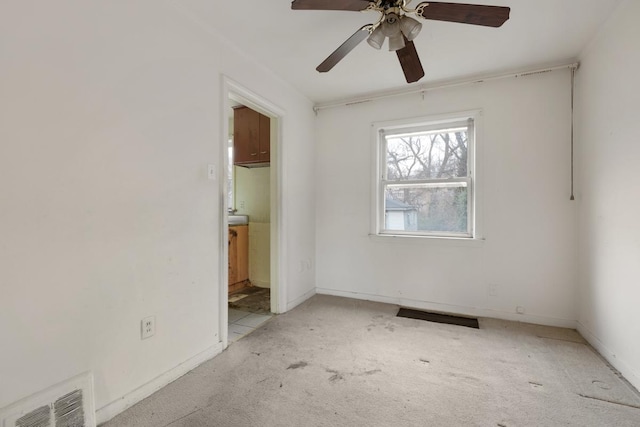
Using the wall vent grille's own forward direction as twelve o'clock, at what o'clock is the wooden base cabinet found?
The wooden base cabinet is roughly at 9 o'clock from the wall vent grille.

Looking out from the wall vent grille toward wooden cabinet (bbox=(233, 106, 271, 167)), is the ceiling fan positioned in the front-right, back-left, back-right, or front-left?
front-right

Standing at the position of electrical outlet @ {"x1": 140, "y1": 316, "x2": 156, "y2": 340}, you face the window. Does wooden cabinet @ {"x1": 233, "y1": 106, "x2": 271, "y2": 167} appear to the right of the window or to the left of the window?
left

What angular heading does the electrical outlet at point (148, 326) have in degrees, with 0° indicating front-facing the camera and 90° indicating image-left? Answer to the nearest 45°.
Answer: approximately 315°

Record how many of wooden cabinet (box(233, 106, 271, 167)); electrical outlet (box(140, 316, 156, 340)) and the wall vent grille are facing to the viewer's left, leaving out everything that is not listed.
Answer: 0

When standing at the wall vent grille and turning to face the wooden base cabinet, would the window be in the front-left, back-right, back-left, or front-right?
front-right

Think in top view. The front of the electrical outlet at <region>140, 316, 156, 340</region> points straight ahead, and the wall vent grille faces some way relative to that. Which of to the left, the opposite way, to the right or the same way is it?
the same way

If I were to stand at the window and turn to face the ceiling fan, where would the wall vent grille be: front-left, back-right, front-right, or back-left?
front-right

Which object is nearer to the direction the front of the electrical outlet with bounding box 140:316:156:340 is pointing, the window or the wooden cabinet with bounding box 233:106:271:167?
the window

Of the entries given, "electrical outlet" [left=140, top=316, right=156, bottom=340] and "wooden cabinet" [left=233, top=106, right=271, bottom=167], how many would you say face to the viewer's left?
0

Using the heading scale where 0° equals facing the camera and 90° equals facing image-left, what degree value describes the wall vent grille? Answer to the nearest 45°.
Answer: approximately 315°

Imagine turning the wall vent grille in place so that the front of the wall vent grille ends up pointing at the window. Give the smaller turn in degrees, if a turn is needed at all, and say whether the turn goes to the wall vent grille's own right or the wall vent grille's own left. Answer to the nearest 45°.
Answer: approximately 45° to the wall vent grille's own left

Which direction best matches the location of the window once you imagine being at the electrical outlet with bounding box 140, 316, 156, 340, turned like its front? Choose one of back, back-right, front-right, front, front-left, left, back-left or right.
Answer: front-left

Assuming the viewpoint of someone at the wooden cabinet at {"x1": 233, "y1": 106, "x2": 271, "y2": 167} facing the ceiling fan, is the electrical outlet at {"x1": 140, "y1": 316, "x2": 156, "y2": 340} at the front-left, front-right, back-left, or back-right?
front-right
